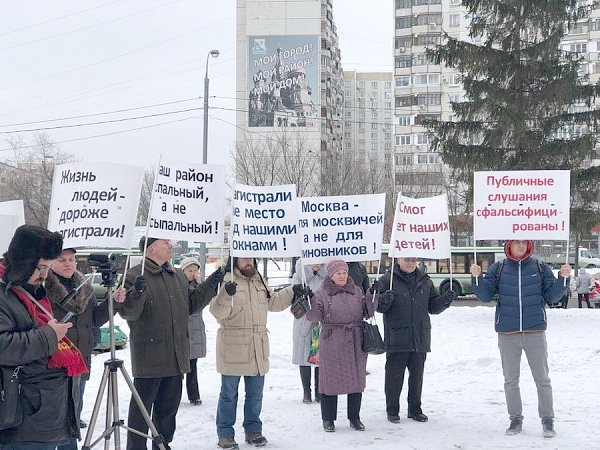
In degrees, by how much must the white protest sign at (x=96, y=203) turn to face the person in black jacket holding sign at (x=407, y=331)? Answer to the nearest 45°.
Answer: approximately 90° to its left

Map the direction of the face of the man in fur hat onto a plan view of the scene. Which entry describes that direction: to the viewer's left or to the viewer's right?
to the viewer's right

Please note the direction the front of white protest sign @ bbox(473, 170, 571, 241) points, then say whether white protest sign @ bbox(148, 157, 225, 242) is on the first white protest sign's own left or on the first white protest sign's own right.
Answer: on the first white protest sign's own right

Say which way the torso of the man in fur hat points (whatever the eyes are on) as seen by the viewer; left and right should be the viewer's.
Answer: facing to the right of the viewer

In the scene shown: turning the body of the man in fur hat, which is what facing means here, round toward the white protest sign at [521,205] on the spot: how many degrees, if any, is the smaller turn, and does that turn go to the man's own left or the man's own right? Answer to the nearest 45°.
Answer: approximately 45° to the man's own left

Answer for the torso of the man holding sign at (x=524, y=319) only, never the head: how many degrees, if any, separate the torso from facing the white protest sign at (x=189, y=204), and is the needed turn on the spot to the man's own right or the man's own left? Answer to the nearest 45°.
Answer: approximately 45° to the man's own right
